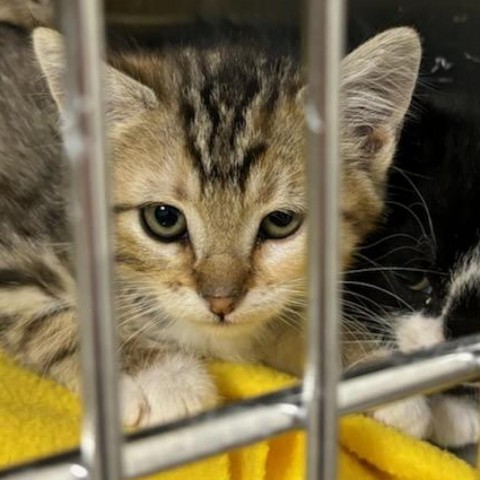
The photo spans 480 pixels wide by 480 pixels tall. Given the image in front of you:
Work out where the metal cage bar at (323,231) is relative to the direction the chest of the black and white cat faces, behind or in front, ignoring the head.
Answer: in front

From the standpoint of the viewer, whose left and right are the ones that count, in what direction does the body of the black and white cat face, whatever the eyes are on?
facing the viewer and to the left of the viewer

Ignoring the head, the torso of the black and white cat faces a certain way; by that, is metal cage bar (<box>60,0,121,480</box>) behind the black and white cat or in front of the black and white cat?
in front
